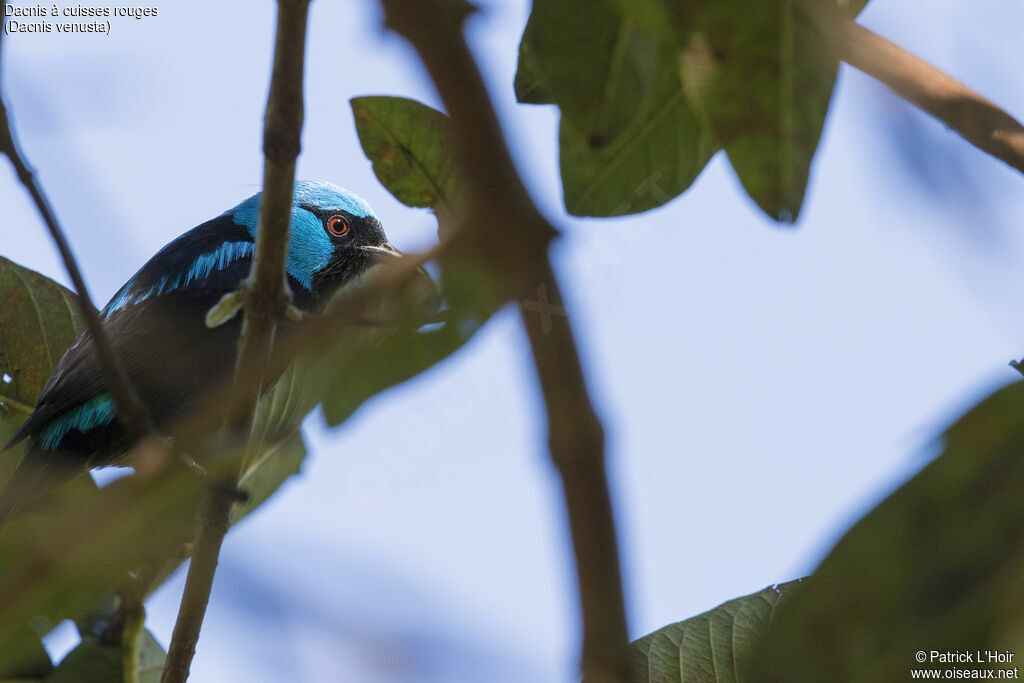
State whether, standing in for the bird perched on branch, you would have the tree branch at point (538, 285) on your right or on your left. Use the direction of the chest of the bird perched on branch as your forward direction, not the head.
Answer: on your right

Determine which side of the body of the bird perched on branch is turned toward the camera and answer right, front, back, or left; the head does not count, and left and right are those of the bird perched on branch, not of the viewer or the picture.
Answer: right

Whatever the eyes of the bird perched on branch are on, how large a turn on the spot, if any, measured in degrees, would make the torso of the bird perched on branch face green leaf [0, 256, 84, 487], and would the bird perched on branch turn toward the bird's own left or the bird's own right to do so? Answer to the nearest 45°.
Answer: approximately 135° to the bird's own right

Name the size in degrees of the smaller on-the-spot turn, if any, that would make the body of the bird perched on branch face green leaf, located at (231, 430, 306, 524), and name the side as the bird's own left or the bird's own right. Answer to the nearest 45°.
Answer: approximately 90° to the bird's own right

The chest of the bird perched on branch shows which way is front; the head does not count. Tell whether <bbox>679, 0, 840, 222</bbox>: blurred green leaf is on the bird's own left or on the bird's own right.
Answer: on the bird's own right

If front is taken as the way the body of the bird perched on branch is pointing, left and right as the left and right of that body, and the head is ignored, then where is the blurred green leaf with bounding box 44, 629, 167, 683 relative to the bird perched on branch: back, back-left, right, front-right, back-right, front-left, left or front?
right

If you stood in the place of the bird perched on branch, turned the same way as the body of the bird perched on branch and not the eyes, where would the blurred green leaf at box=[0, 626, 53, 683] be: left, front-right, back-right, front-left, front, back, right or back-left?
right
